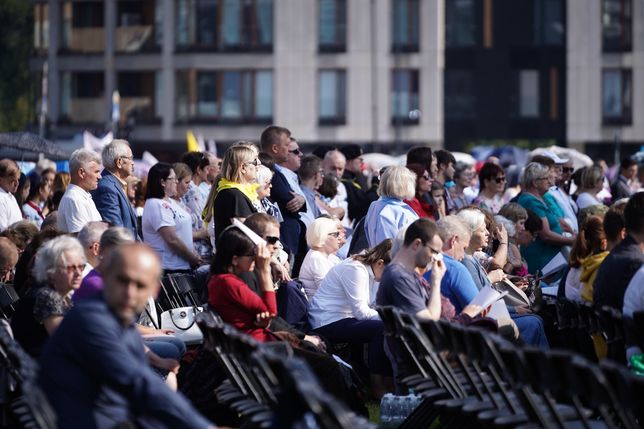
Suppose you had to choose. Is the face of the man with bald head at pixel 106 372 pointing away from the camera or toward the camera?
toward the camera

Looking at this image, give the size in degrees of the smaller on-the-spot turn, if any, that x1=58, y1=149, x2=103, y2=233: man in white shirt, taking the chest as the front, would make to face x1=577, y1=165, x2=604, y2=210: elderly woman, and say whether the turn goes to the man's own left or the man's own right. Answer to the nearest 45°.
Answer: approximately 45° to the man's own left

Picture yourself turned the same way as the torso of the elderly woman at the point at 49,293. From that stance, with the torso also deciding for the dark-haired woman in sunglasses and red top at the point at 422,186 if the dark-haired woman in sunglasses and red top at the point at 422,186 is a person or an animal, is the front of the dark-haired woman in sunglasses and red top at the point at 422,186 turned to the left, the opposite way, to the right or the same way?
the same way

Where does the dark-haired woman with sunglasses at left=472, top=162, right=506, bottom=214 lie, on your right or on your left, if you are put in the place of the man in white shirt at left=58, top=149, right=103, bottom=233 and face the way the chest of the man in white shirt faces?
on your left

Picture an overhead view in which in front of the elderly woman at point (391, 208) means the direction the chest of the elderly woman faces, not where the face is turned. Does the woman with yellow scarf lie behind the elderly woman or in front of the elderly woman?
behind

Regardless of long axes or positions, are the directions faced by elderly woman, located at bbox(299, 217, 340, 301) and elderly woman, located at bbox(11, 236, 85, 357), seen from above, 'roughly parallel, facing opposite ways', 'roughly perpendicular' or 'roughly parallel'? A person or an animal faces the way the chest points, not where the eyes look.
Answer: roughly parallel

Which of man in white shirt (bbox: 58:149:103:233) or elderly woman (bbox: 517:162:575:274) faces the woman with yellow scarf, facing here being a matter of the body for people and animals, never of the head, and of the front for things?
the man in white shirt

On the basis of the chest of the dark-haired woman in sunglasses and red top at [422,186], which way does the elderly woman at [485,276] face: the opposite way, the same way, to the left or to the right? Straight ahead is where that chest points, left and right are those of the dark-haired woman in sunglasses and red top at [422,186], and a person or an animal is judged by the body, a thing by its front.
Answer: the same way

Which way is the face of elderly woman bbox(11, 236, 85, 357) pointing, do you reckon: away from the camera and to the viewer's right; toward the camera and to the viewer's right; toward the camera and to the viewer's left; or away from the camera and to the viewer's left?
toward the camera and to the viewer's right

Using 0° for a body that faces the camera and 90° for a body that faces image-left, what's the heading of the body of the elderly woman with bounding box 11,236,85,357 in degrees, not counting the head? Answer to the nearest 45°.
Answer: approximately 270°
